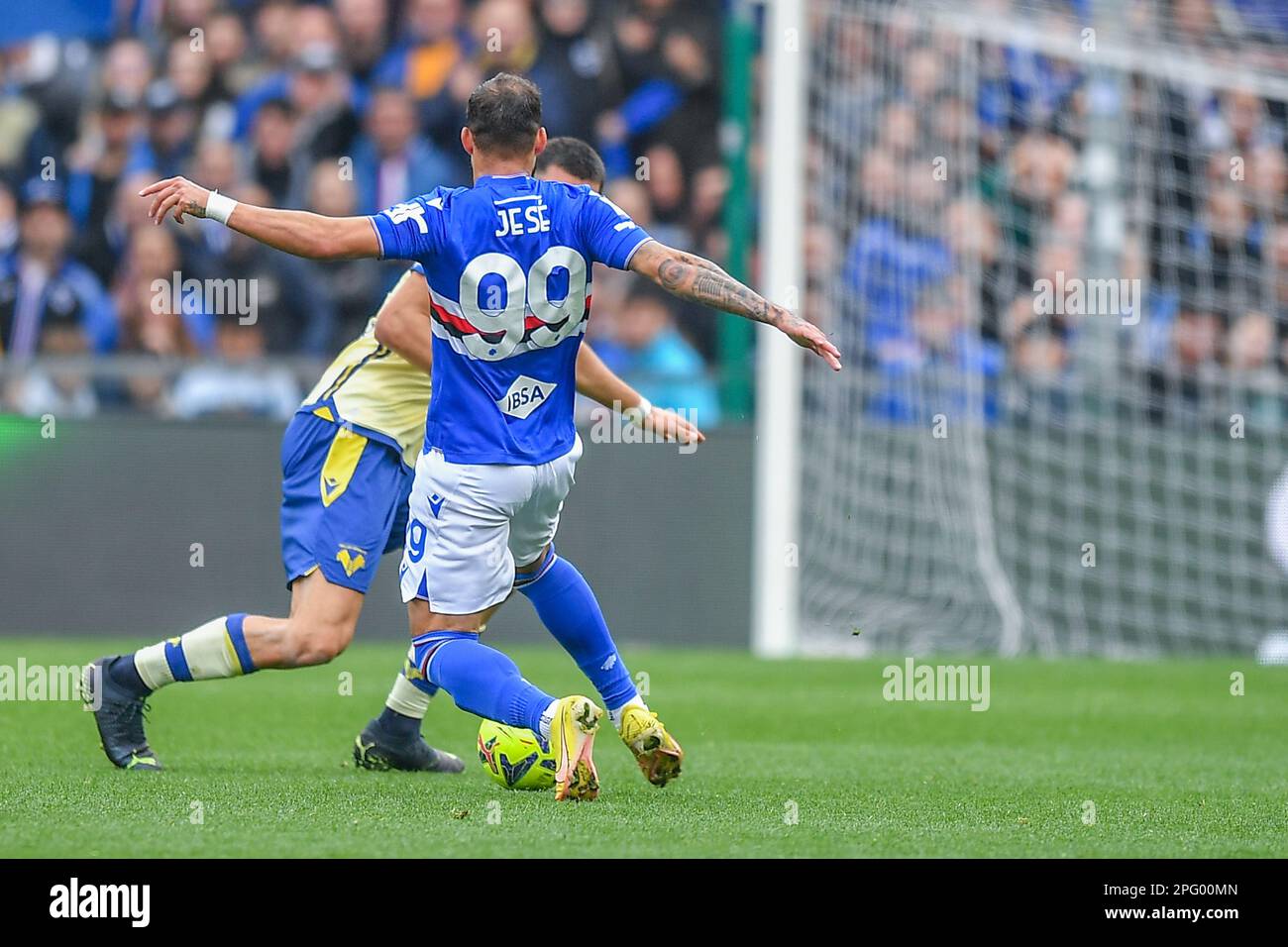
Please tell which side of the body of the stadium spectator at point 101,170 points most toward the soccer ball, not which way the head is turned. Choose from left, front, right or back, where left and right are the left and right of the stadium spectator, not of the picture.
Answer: front

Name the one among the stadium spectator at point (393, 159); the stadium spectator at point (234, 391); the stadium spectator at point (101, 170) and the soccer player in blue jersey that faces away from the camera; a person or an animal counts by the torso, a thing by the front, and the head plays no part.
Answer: the soccer player in blue jersey

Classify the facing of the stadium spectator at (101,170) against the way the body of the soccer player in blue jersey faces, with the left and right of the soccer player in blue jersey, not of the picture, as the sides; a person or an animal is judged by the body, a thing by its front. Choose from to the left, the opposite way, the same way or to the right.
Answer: the opposite way

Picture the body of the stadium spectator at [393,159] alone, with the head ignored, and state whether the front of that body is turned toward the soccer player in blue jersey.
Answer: yes

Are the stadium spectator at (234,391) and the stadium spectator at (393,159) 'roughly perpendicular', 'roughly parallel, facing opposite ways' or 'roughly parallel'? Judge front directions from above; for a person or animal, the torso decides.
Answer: roughly parallel

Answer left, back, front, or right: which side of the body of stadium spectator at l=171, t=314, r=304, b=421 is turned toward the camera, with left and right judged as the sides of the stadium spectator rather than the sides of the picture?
front

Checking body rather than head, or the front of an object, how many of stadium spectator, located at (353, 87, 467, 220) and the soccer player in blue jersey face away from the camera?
1

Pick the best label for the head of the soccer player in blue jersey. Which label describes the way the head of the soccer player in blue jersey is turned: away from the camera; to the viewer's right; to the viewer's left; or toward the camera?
away from the camera

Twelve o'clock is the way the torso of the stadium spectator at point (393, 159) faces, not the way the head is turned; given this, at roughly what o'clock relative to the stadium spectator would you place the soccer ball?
The soccer ball is roughly at 12 o'clock from the stadium spectator.

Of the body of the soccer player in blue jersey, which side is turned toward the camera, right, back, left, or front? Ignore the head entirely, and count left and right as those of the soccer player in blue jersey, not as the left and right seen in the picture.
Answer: back

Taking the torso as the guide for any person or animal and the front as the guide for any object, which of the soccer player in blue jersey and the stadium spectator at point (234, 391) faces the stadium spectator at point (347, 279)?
the soccer player in blue jersey

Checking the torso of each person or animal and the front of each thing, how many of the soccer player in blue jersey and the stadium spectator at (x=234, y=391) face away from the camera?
1

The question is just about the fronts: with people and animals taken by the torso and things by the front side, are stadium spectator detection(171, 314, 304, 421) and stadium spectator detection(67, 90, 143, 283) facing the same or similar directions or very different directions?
same or similar directions

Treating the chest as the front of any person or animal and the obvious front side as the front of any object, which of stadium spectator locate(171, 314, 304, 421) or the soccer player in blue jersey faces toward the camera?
the stadium spectator

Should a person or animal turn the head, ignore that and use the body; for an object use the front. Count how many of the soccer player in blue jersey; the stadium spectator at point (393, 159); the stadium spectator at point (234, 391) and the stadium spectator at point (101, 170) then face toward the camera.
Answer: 3

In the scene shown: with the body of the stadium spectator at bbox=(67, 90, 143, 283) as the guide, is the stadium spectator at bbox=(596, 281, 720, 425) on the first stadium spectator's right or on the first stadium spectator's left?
on the first stadium spectator's left

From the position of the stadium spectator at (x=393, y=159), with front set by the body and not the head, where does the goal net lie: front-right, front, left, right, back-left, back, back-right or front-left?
left

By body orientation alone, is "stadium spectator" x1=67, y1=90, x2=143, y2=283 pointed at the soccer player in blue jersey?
yes

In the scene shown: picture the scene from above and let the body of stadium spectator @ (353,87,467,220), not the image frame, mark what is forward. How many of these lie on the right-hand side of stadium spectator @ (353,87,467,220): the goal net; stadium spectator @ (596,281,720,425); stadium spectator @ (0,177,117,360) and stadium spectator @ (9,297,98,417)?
2
